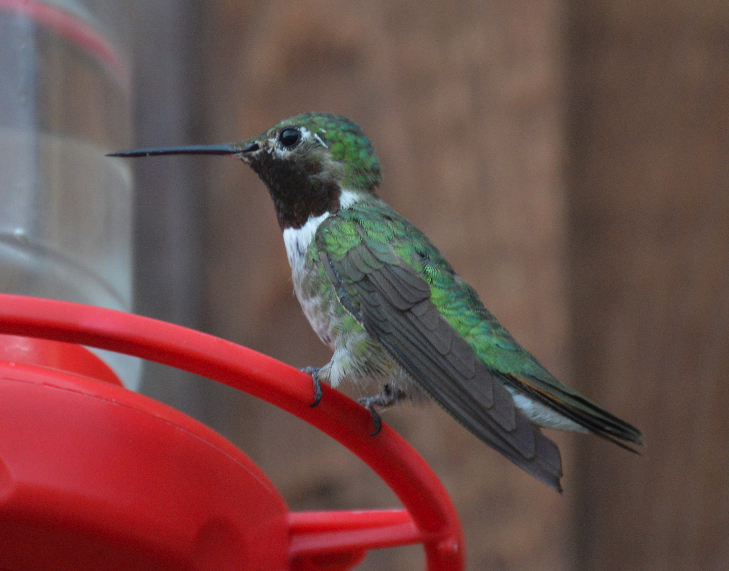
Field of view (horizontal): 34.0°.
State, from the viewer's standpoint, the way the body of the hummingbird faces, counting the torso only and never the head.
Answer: to the viewer's left
